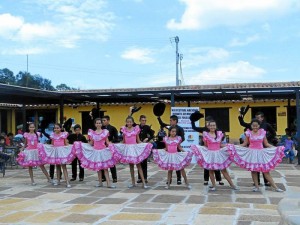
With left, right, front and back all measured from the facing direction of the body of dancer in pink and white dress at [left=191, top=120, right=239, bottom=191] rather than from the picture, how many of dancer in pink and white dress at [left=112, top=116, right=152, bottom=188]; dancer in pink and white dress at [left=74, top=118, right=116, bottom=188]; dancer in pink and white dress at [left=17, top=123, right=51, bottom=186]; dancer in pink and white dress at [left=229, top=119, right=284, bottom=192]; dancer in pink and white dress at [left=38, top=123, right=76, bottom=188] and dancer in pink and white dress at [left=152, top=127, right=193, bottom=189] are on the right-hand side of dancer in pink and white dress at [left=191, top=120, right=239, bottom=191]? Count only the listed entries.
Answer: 5

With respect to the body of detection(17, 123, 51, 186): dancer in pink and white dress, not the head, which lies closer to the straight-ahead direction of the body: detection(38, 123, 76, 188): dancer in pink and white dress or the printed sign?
the dancer in pink and white dress

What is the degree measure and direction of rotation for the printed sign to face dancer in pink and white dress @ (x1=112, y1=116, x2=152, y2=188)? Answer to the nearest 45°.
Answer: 0° — it already faces them

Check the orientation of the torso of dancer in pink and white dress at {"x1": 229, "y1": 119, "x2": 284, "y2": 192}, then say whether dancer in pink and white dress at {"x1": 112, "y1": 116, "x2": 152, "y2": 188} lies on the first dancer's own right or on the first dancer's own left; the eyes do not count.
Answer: on the first dancer's own right

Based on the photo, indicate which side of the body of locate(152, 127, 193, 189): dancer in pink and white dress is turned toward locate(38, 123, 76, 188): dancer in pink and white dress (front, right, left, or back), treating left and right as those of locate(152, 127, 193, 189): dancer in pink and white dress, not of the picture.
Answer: right

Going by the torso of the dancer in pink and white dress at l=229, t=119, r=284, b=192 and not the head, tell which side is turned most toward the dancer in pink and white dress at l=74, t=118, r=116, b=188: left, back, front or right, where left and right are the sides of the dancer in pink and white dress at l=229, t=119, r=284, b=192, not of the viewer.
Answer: right

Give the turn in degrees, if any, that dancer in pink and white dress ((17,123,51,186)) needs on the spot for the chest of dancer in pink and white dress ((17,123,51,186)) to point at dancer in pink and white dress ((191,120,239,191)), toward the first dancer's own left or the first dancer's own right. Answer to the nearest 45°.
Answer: approximately 45° to the first dancer's own left
